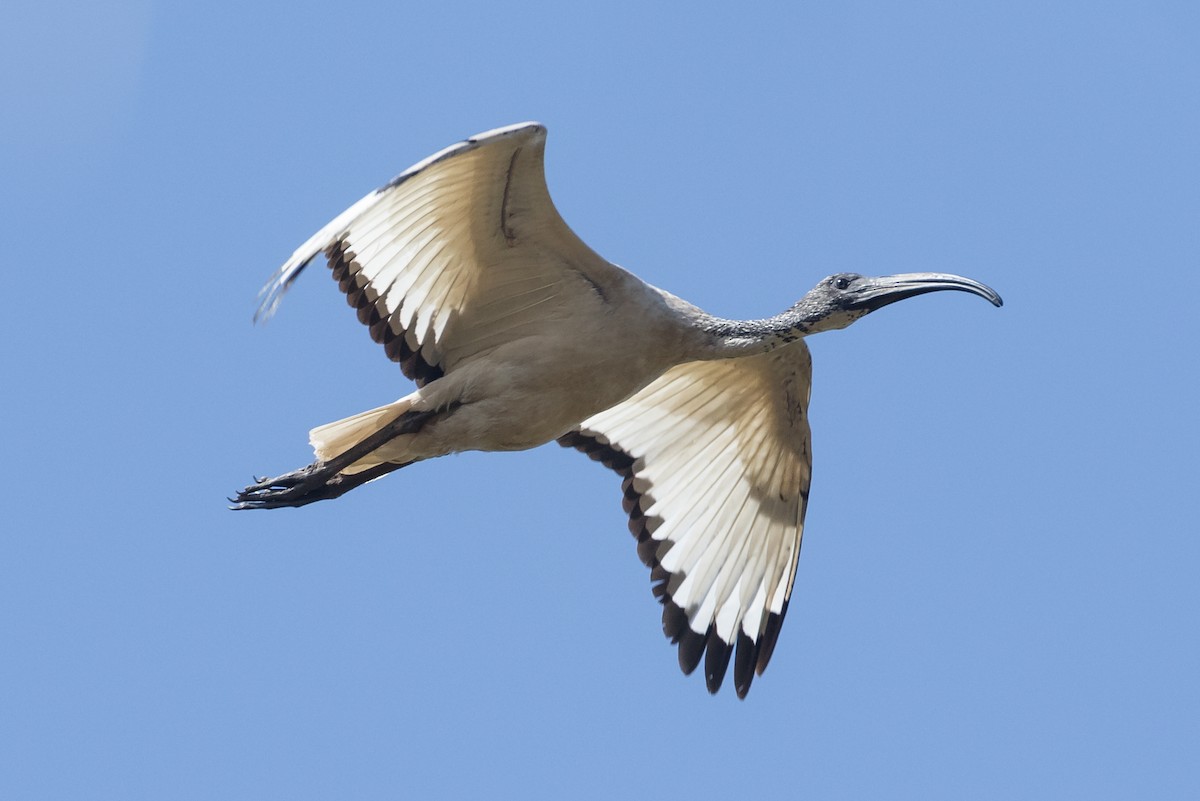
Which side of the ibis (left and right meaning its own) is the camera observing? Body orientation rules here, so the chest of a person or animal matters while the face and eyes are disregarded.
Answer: right
